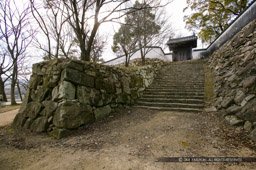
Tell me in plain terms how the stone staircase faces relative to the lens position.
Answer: facing the viewer

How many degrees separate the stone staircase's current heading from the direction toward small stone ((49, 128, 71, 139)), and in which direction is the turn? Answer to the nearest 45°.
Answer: approximately 45° to its right

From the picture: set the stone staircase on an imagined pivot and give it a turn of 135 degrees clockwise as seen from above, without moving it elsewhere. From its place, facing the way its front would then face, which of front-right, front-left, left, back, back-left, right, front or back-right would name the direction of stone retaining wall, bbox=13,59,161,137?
left

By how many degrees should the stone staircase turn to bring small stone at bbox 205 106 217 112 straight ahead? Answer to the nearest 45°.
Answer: approximately 45° to its left
